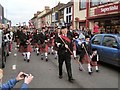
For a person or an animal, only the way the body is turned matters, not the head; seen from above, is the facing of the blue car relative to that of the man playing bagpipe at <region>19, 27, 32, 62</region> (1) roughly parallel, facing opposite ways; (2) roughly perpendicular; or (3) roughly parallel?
roughly parallel

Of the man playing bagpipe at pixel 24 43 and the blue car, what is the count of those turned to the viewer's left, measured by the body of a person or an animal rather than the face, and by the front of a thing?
0

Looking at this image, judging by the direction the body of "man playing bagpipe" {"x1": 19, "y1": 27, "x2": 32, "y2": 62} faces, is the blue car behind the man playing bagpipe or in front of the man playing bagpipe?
in front

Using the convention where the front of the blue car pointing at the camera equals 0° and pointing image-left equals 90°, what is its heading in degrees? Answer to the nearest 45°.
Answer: approximately 315°
